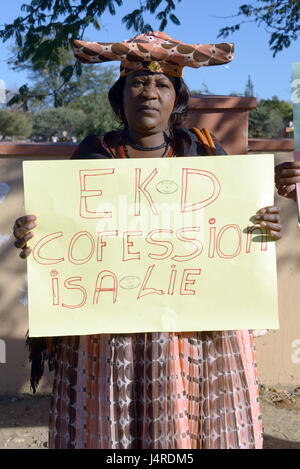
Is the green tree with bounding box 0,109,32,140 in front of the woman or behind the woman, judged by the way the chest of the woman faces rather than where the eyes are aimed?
behind

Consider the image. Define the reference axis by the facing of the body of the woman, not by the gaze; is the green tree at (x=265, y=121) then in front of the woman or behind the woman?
behind

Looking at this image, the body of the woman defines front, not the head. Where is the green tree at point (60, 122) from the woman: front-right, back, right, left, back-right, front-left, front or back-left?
back

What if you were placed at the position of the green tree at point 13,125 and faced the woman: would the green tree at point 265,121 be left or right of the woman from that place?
left

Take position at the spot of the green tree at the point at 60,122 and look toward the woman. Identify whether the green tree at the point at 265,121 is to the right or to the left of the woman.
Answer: left

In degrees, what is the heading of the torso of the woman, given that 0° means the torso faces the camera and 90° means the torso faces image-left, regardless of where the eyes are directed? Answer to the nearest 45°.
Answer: approximately 0°
